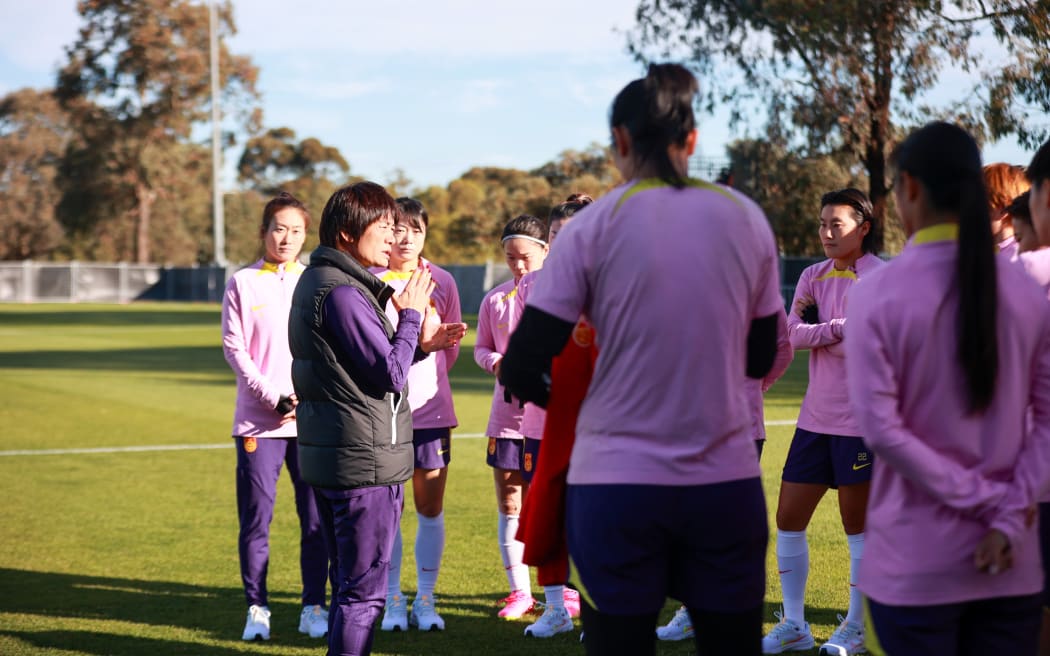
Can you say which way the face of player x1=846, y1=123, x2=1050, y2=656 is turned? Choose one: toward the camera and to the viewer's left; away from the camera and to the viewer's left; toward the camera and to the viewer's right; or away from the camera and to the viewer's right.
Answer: away from the camera and to the viewer's left

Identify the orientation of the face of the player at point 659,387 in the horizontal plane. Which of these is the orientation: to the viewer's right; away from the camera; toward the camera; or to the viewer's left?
away from the camera

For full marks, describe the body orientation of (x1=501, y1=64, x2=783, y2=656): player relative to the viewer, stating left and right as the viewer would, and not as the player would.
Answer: facing away from the viewer

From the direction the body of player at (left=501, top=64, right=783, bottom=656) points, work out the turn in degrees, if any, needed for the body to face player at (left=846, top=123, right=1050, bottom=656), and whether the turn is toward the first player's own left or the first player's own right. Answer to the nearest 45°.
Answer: approximately 90° to the first player's own right
